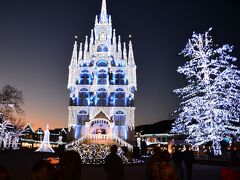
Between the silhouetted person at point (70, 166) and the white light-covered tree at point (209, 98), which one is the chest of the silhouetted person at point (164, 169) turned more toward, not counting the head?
the white light-covered tree

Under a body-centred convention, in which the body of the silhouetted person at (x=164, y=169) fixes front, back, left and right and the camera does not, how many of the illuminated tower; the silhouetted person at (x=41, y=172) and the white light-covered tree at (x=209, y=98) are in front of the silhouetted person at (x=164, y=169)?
2

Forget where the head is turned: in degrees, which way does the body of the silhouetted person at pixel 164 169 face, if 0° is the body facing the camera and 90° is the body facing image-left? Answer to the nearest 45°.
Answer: approximately 180°

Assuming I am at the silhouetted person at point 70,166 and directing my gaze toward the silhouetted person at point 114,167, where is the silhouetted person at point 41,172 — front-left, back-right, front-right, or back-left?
back-right

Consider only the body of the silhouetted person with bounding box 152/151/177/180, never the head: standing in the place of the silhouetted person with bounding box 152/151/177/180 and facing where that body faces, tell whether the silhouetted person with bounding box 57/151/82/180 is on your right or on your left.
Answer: on your left

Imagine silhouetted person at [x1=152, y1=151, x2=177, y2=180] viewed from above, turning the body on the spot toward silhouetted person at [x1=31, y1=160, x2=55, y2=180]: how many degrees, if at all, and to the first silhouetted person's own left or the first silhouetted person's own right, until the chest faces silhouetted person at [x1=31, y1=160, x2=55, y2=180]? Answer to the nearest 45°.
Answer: approximately 135° to the first silhouetted person's own left

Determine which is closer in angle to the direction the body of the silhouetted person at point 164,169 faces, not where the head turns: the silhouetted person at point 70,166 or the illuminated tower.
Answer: the illuminated tower

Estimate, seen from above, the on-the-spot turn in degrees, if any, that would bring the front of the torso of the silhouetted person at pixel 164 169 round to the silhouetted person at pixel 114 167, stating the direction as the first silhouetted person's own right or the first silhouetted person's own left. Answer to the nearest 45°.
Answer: approximately 45° to the first silhouetted person's own left
